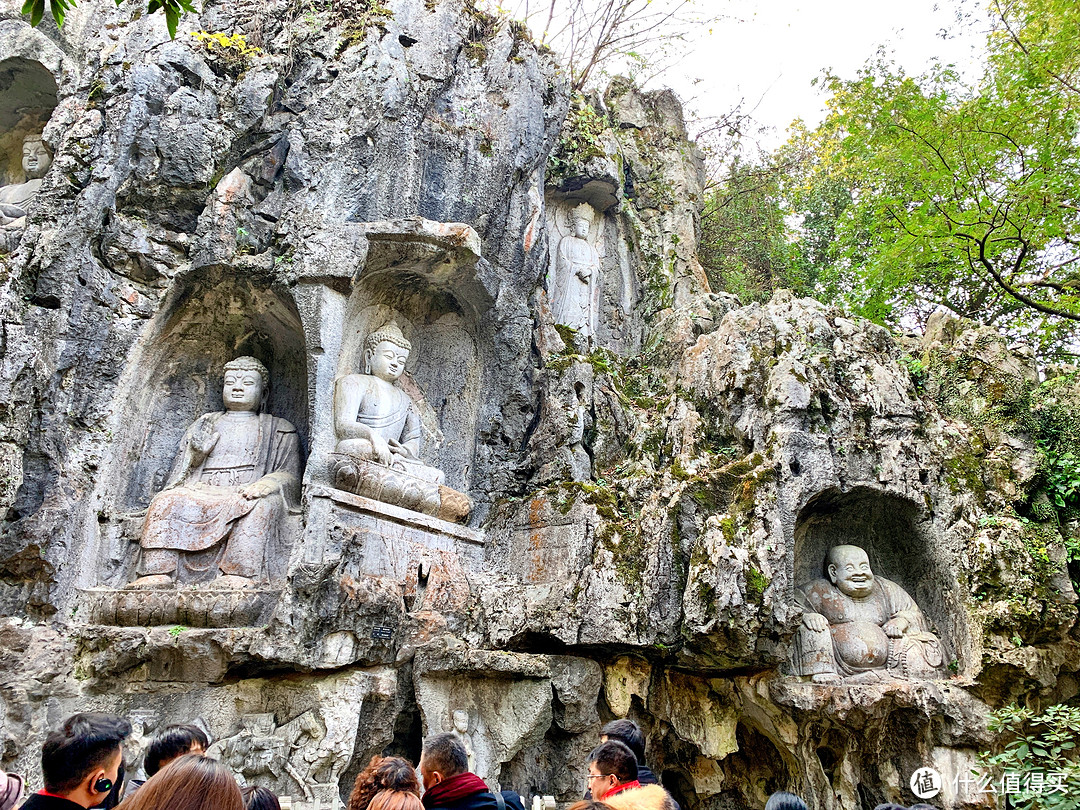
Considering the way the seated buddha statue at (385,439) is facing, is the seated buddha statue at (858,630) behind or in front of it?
in front

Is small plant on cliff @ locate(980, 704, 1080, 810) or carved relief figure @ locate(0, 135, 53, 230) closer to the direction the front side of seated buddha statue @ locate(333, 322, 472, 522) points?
the small plant on cliff

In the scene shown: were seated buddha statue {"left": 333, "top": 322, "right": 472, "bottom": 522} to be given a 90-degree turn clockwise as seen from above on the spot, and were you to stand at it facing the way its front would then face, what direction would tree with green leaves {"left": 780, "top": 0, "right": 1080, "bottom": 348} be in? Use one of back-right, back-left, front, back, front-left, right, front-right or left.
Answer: back-left

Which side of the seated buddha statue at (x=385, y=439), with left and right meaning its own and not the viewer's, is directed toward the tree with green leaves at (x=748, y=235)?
left

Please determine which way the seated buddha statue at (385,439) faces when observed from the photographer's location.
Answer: facing the viewer and to the right of the viewer

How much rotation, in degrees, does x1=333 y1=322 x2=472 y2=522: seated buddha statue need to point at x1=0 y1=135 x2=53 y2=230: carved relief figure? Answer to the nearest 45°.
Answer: approximately 135° to its right

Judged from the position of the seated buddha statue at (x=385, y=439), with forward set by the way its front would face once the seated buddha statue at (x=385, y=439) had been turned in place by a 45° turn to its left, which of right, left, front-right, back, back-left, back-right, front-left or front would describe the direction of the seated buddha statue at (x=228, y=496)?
back

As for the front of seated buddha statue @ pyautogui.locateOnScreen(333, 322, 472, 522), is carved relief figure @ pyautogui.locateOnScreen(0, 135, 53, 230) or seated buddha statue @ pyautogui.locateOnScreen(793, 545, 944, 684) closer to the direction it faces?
the seated buddha statue

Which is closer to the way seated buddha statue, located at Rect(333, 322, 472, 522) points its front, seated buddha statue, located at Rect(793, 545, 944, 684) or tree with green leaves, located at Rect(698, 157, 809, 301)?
the seated buddha statue
